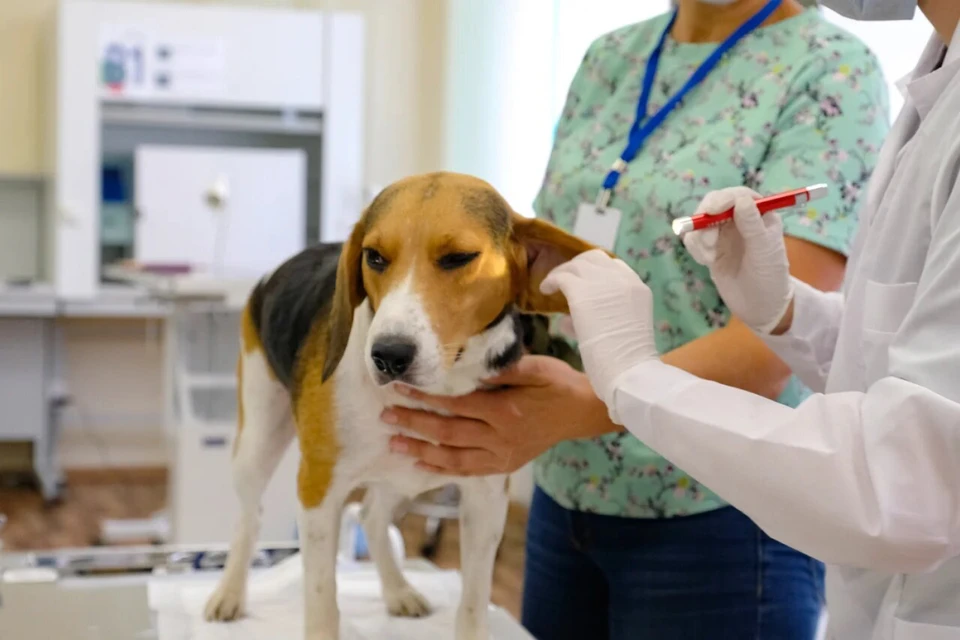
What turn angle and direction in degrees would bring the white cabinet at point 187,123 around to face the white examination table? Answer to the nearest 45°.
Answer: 0° — it already faces it

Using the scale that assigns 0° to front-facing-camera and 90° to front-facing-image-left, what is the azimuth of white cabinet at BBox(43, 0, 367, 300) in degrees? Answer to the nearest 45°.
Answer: approximately 0°

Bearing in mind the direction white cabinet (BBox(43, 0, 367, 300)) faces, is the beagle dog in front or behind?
in front
